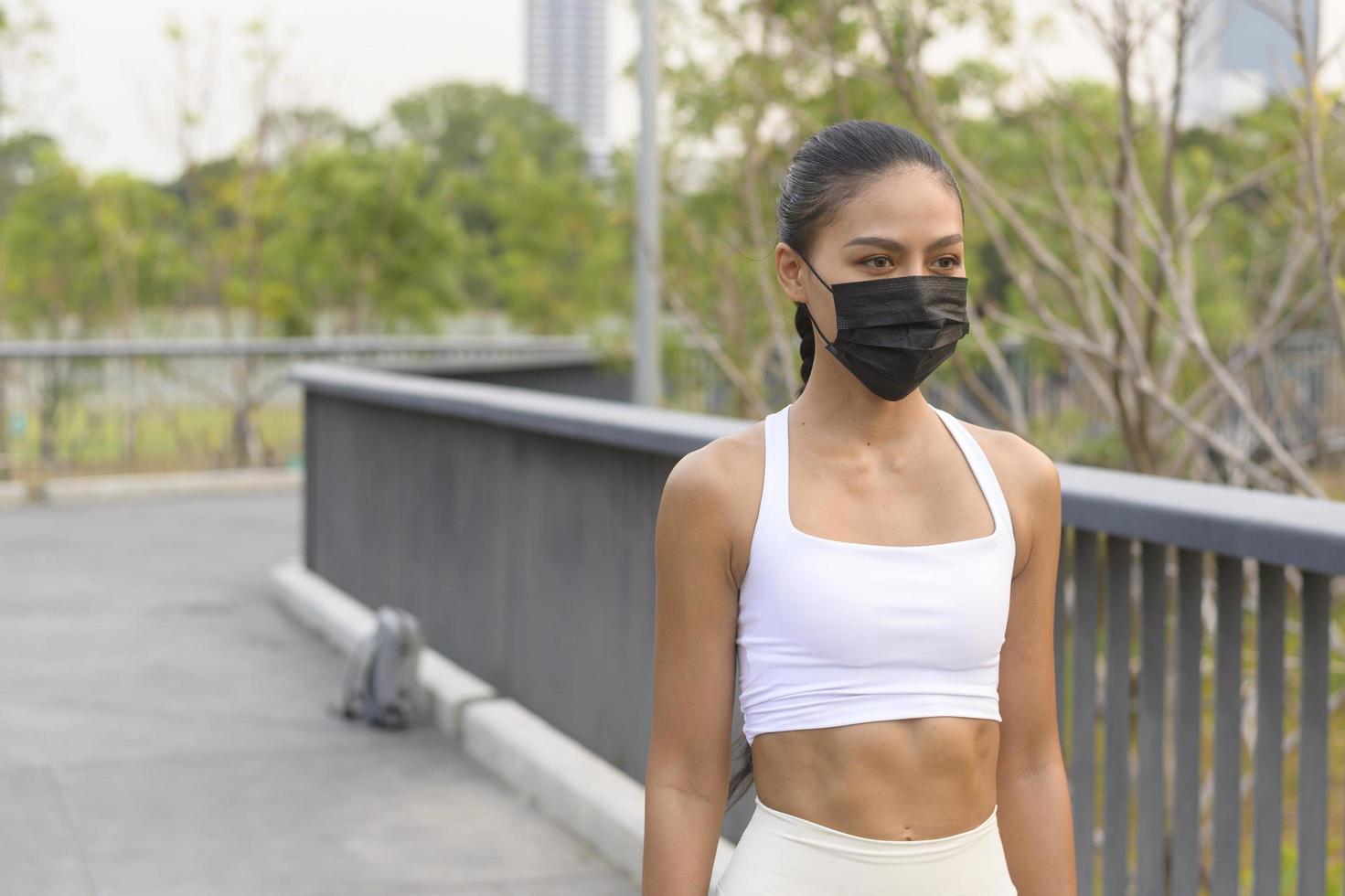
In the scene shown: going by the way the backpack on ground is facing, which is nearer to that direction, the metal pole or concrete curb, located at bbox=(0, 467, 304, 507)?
the concrete curb

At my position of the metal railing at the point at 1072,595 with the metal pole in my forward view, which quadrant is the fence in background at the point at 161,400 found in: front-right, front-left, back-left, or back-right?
front-left

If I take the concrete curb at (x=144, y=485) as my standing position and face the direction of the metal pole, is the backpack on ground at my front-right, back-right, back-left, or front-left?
front-right

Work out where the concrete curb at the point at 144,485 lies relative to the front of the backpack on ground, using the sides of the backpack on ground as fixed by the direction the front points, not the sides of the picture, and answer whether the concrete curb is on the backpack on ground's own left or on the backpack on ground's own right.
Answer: on the backpack on ground's own right

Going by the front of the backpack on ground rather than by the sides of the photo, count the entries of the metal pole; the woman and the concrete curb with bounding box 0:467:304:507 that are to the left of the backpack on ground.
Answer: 1

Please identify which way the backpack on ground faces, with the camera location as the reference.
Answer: facing to the left of the viewer

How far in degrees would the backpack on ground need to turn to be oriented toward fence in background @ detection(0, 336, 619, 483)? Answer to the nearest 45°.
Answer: approximately 90° to its right

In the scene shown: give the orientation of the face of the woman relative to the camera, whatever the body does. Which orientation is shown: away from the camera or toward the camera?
toward the camera

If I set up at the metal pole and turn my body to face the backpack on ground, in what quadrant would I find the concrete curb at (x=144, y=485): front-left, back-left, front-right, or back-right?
back-right

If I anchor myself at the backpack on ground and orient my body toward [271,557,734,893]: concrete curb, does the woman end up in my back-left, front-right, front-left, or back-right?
front-right

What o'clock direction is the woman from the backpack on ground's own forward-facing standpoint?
The woman is roughly at 9 o'clock from the backpack on ground.
